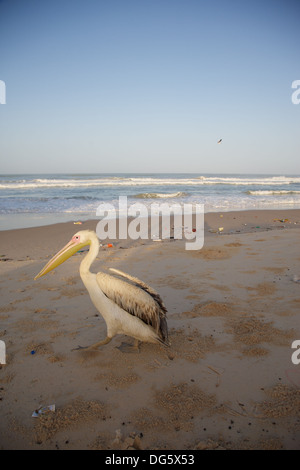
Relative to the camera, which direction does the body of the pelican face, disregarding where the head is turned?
to the viewer's left

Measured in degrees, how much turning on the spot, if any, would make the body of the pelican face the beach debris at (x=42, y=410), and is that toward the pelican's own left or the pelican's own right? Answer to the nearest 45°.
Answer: approximately 45° to the pelican's own left
